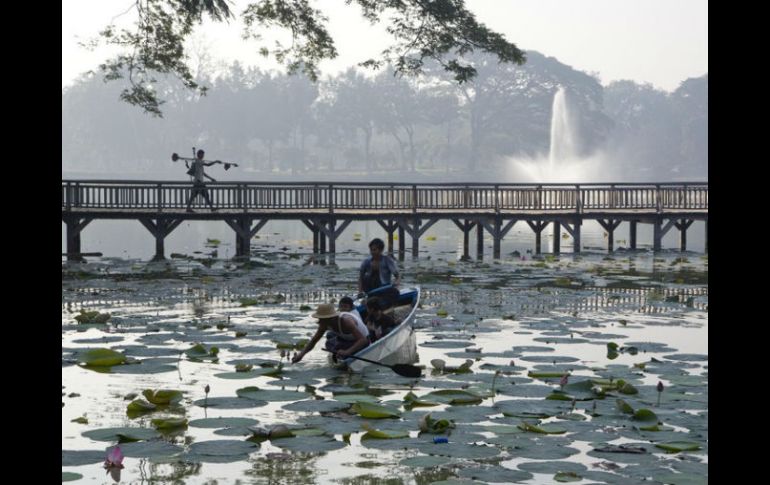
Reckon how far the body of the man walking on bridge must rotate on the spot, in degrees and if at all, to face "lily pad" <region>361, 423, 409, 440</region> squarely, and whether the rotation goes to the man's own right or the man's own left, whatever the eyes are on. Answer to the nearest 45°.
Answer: approximately 90° to the man's own right

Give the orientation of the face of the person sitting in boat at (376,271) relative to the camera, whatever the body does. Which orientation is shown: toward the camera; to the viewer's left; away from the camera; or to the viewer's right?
toward the camera

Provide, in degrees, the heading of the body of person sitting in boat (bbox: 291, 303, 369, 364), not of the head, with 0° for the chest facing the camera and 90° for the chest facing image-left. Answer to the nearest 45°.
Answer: approximately 45°

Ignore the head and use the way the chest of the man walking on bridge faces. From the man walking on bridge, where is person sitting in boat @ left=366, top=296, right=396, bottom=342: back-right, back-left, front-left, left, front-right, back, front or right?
right

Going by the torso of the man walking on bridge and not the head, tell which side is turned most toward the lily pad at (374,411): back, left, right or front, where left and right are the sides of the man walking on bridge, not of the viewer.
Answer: right

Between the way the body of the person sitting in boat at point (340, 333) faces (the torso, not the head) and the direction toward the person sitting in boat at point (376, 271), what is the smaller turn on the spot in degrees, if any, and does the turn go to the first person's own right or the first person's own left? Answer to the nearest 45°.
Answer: approximately 135° to the first person's own right

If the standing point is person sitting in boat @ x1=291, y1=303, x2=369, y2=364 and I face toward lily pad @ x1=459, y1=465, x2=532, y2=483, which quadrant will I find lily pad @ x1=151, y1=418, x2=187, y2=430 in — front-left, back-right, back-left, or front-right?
front-right

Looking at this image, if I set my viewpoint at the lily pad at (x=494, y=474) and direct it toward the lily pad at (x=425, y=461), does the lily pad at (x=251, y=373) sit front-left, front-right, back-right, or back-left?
front-right

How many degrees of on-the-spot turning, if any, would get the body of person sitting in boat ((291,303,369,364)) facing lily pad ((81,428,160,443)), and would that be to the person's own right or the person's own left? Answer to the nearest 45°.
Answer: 0° — they already face it

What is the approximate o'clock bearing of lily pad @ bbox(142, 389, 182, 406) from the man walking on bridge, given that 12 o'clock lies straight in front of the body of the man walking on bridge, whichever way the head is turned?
The lily pad is roughly at 3 o'clock from the man walking on bridge.

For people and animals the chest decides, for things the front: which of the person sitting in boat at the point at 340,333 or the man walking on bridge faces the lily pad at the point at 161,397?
the person sitting in boat

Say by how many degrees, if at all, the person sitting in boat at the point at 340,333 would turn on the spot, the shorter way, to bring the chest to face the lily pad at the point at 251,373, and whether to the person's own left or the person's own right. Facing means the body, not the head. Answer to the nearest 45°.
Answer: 0° — they already face it

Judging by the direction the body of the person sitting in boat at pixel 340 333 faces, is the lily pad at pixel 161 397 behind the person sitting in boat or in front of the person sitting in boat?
in front

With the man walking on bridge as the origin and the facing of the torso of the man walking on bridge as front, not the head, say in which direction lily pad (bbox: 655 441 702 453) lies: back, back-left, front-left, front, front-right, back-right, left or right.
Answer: right

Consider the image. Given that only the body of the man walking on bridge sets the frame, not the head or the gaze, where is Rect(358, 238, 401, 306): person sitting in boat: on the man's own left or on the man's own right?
on the man's own right

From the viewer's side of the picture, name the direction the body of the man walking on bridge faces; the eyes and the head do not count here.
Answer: to the viewer's right
